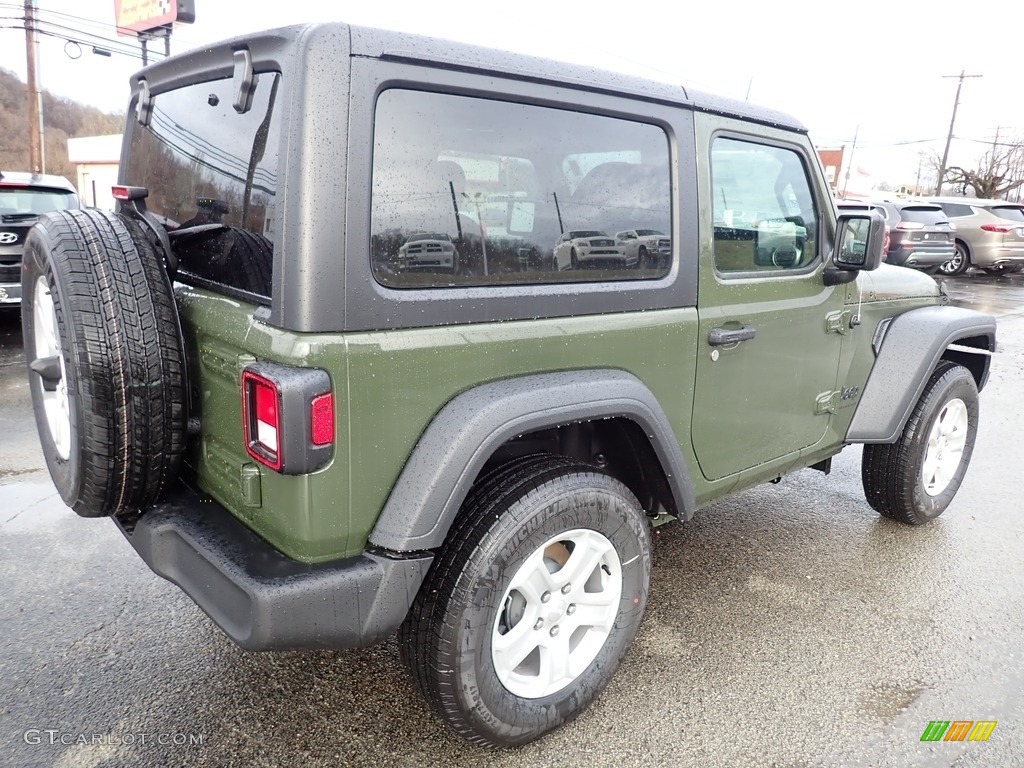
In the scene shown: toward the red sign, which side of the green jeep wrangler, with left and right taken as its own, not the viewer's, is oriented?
left

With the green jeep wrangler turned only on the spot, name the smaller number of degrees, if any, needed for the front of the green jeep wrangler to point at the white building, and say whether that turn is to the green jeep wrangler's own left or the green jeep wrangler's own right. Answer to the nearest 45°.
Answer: approximately 90° to the green jeep wrangler's own left

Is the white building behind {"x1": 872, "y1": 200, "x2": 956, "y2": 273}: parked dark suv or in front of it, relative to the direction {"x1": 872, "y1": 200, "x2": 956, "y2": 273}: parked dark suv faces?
in front

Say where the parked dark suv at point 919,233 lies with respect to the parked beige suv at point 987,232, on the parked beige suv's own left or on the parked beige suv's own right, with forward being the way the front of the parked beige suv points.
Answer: on the parked beige suv's own left

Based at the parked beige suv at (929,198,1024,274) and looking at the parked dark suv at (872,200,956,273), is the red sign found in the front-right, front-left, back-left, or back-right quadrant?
front-right

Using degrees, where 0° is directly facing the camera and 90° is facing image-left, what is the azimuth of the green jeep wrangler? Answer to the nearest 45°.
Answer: approximately 225°

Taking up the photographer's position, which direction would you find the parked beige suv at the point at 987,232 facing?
facing away from the viewer and to the left of the viewer

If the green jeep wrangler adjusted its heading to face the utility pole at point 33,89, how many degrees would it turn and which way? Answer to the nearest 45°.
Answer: approximately 90° to its left

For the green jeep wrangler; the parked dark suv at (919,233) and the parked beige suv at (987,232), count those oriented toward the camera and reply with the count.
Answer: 0

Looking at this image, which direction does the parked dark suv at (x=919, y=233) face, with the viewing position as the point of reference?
facing away from the viewer and to the left of the viewer

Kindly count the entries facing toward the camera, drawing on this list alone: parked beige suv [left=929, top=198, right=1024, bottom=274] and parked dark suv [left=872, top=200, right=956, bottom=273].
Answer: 0

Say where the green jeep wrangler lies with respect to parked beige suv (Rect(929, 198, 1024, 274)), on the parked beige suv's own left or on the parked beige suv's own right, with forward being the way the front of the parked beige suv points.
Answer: on the parked beige suv's own left
